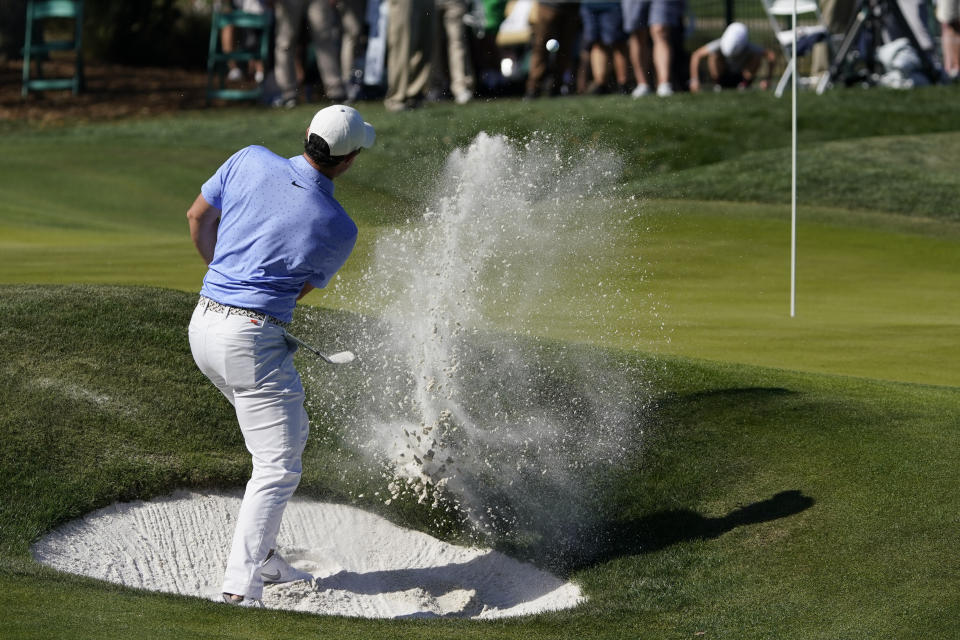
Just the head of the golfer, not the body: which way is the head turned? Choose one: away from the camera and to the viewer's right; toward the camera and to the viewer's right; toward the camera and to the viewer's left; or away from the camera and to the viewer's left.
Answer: away from the camera and to the viewer's right

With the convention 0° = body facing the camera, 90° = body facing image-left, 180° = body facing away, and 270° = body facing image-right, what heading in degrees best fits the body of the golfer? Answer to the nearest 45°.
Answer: approximately 225°

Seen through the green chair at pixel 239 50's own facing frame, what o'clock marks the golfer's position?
The golfer is roughly at 12 o'clock from the green chair.

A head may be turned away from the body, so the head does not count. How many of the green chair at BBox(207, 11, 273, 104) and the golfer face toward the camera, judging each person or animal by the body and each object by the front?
1

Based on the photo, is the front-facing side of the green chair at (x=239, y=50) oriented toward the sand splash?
yes

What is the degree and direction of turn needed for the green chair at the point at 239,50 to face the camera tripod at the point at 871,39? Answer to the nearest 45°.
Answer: approximately 45° to its left

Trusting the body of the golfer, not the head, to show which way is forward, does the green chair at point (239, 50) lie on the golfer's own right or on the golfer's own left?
on the golfer's own left

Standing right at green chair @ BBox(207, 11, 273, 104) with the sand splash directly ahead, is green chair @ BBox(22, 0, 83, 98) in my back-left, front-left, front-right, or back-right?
back-right

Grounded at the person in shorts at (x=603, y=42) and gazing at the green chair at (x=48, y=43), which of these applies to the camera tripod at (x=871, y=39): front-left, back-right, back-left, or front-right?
back-right

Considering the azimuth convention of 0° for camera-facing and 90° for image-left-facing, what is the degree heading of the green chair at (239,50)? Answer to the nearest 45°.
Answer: approximately 0°

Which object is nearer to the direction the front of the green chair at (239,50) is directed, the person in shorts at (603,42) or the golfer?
the golfer

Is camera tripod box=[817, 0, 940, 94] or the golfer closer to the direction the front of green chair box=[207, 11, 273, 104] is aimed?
the golfer
